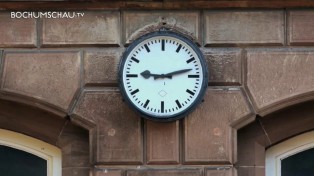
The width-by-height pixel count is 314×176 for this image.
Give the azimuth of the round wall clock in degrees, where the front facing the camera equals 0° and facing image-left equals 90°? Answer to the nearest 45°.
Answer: approximately 0°

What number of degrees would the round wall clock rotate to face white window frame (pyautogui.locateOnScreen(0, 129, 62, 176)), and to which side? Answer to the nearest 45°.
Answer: approximately 135° to its right

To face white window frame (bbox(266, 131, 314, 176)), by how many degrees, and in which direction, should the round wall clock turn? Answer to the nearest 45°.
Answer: approximately 135° to its left
